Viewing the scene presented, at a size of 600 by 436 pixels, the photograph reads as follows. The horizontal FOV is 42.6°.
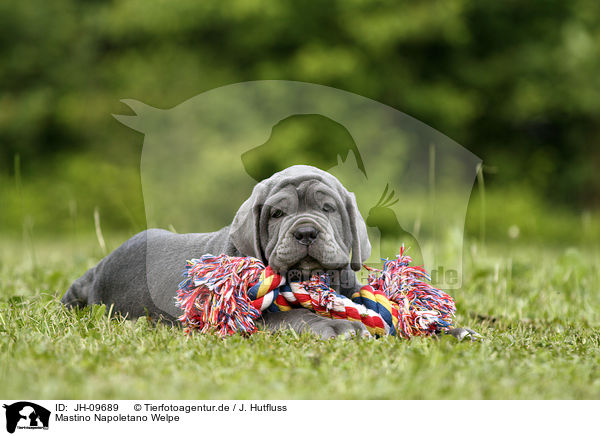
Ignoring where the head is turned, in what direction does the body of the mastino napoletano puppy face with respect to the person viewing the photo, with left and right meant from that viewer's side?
facing the viewer and to the right of the viewer
